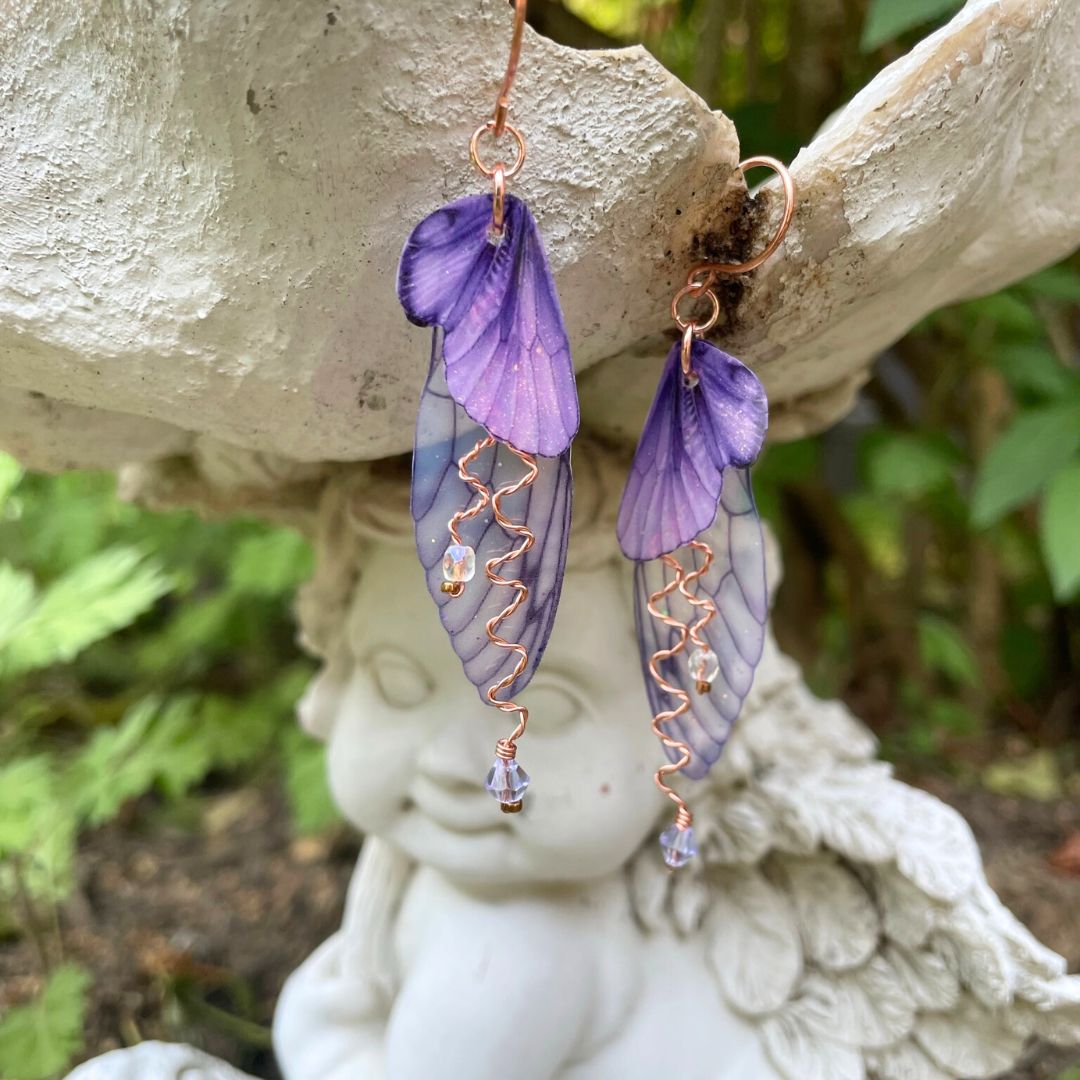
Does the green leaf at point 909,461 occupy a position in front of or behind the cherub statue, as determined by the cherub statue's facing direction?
behind

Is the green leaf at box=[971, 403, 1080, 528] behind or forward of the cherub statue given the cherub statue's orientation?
behind

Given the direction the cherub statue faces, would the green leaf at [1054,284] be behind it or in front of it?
behind
